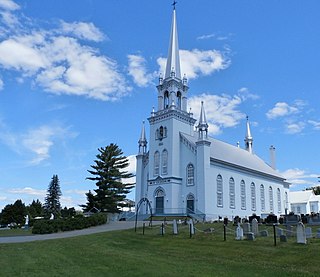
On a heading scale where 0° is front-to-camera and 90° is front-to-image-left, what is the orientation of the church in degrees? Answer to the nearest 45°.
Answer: approximately 45°

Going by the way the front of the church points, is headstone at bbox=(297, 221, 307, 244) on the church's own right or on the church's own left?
on the church's own left

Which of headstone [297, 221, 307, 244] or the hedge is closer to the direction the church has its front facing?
the hedge

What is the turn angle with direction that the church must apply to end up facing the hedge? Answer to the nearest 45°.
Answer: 0° — it already faces it
